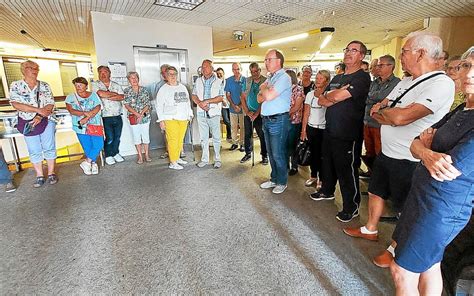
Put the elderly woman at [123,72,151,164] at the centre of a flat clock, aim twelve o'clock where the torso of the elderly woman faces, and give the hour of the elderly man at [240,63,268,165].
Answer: The elderly man is roughly at 10 o'clock from the elderly woman.

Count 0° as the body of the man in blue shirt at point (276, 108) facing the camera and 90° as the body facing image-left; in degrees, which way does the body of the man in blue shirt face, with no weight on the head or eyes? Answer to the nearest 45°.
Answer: approximately 45°

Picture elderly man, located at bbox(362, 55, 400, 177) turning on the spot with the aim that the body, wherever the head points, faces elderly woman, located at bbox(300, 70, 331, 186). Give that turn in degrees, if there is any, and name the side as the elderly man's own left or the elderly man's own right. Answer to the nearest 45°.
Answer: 0° — they already face them

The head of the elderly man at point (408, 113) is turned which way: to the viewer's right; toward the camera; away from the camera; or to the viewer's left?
to the viewer's left

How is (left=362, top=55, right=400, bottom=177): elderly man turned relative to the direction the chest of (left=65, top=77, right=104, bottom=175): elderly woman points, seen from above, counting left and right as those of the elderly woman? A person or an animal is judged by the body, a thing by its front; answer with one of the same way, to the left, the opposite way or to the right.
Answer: to the right

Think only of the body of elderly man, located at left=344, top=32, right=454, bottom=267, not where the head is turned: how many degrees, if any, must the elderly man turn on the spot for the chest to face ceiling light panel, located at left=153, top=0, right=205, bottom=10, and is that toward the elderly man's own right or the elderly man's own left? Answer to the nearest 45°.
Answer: approximately 45° to the elderly man's own right

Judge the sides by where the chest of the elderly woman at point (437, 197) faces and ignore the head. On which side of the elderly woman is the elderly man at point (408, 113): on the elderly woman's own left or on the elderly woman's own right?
on the elderly woman's own right

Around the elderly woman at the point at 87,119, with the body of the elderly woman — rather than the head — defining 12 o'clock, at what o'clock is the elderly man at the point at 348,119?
The elderly man is roughly at 11 o'clock from the elderly woman.

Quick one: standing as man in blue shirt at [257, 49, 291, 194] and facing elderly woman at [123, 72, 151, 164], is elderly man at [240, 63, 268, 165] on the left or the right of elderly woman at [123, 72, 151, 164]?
right
